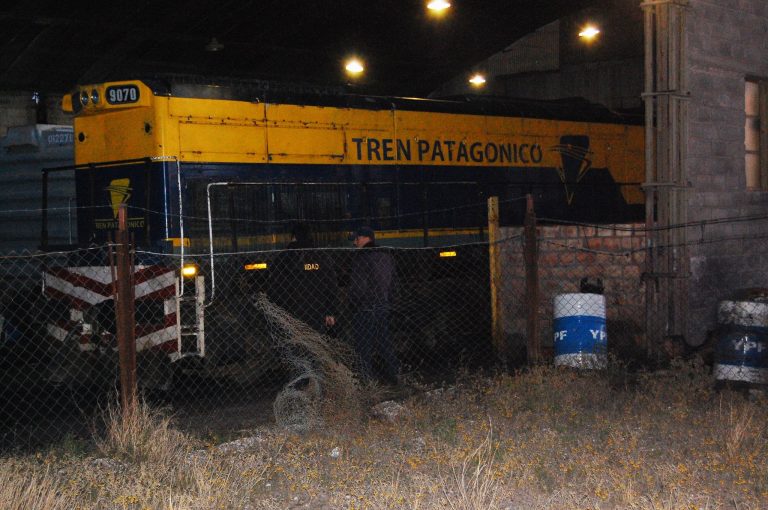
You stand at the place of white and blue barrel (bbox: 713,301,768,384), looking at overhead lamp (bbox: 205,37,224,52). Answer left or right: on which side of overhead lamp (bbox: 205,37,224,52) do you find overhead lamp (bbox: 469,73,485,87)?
right

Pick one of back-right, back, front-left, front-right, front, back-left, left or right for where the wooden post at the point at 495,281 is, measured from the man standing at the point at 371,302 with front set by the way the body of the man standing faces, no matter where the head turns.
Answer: back

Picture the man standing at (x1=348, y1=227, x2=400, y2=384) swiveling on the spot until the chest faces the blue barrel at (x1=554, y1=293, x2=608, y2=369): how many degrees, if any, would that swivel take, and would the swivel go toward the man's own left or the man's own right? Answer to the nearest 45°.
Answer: approximately 135° to the man's own left

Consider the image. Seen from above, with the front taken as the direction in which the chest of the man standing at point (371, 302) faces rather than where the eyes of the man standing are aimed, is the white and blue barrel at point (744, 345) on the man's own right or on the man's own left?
on the man's own left

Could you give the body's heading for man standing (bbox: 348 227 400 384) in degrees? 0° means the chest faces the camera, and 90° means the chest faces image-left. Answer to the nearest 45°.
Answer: approximately 45°

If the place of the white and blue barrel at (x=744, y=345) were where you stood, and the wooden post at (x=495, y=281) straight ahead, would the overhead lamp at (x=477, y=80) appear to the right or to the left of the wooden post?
right
